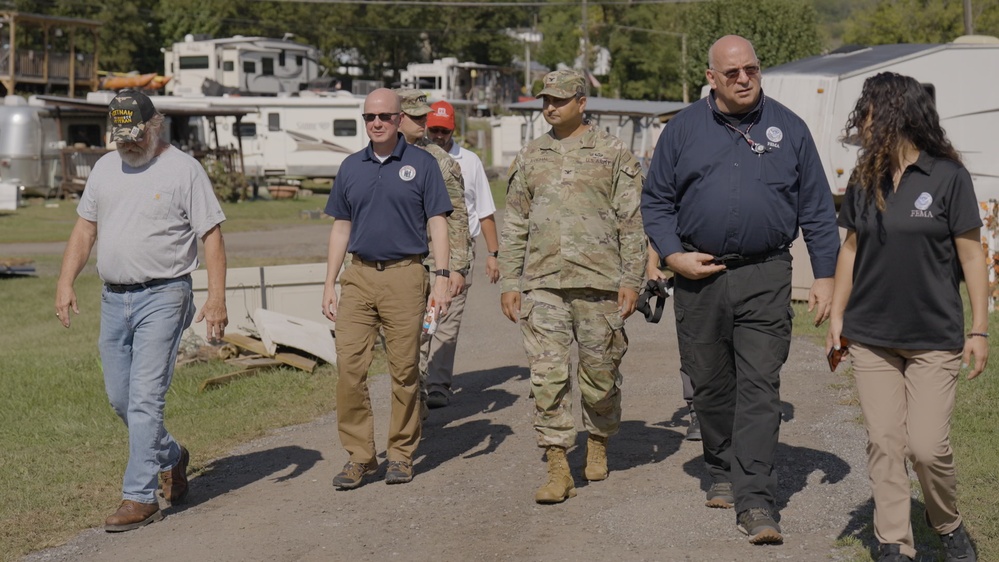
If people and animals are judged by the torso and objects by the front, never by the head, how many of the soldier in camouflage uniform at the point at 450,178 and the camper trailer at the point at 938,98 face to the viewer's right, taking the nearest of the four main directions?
0

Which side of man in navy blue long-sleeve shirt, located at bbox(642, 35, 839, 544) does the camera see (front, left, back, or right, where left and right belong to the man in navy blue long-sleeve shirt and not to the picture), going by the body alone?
front

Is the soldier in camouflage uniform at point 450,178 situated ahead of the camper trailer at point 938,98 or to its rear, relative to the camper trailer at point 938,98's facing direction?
ahead

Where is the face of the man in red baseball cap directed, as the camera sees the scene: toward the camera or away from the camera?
toward the camera

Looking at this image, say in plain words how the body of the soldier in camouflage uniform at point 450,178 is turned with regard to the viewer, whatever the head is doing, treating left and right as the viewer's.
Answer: facing the viewer

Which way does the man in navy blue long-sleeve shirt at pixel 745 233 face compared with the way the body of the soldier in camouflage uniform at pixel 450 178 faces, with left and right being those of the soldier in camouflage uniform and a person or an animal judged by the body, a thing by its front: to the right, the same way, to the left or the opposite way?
the same way

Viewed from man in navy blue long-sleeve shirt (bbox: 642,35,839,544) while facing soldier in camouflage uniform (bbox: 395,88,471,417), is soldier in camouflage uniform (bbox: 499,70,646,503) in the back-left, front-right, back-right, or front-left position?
front-left

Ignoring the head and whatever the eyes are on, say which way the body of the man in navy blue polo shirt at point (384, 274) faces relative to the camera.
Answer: toward the camera

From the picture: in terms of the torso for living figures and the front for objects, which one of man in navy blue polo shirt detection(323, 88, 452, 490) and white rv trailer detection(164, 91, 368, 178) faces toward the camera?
the man in navy blue polo shirt

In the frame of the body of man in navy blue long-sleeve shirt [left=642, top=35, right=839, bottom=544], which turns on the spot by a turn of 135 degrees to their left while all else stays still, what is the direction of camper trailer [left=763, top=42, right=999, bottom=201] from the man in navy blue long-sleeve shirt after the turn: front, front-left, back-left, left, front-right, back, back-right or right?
front-left

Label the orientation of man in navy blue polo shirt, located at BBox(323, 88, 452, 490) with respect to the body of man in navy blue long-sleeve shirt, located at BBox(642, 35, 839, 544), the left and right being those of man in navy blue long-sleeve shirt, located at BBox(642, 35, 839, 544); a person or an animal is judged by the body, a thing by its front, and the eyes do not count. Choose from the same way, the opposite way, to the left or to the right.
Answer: the same way
